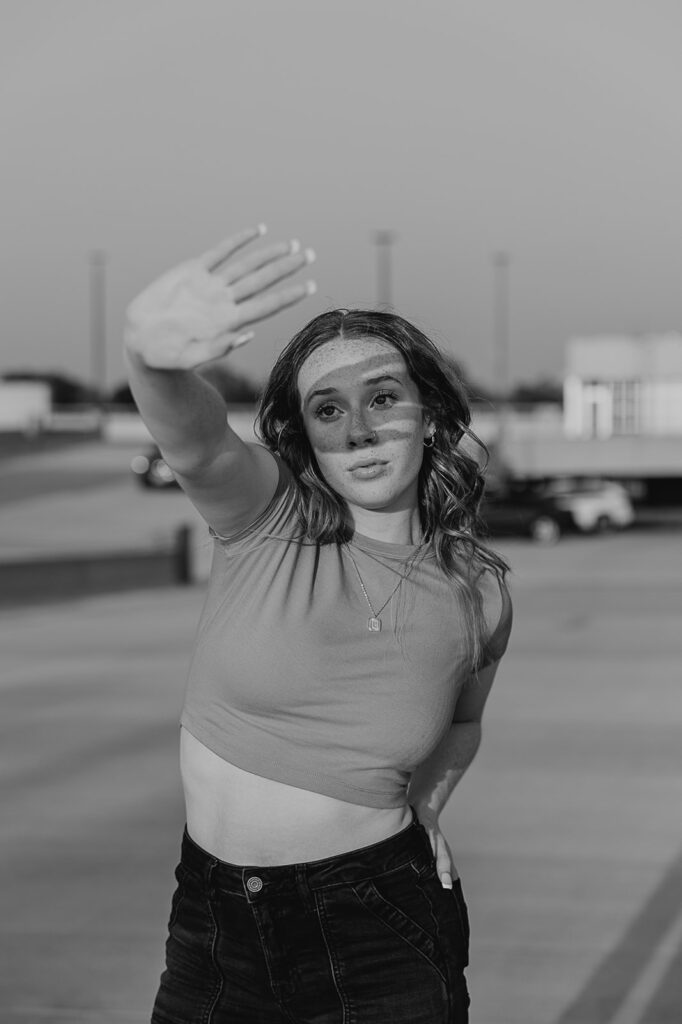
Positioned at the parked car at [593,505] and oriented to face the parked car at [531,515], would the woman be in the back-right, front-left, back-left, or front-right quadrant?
front-left

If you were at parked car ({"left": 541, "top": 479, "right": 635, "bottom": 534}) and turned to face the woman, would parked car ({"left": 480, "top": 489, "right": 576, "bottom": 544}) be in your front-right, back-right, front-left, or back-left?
front-right

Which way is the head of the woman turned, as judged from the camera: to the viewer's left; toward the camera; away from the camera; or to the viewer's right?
toward the camera

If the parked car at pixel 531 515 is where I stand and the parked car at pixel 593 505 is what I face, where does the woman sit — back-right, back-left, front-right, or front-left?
back-right

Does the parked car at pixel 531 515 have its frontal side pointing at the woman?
no
